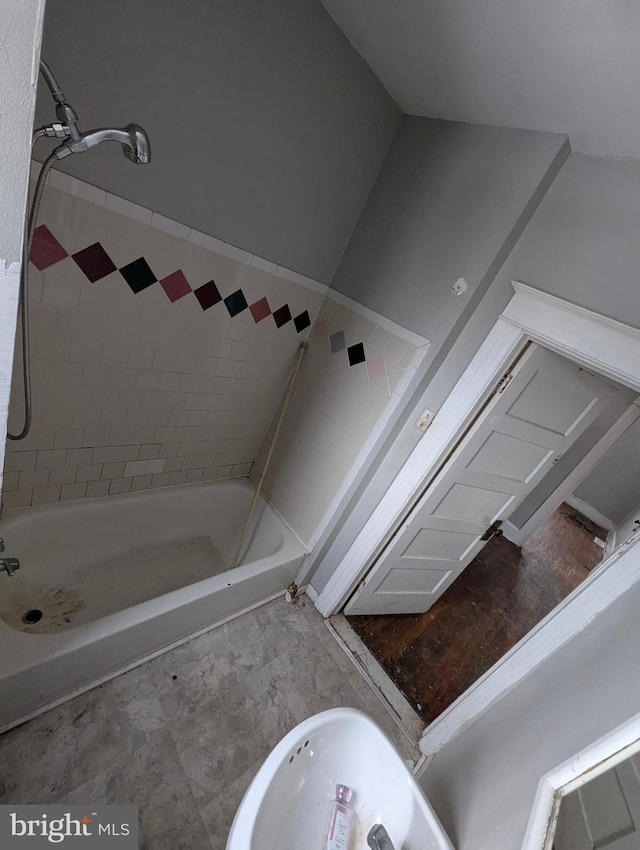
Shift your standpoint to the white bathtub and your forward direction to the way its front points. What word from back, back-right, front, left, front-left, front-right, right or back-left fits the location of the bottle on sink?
front

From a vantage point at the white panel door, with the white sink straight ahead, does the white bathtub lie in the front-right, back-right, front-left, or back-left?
front-right

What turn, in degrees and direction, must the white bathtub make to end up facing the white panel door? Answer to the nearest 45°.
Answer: approximately 45° to its left

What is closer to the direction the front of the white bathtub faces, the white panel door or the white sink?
the white sink

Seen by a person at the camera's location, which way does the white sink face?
facing away from the viewer and to the left of the viewer

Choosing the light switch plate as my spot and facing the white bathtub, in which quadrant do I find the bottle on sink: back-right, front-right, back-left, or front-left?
front-left

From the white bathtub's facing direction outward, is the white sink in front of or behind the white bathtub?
in front

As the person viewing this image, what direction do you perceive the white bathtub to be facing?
facing the viewer and to the right of the viewer

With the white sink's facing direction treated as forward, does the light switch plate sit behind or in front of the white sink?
in front

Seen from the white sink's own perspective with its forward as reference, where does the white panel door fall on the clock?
The white panel door is roughly at 1 o'clock from the white sink.
